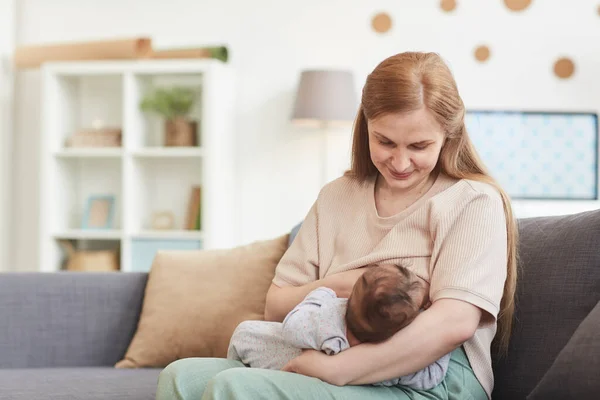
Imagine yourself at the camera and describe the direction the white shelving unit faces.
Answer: facing the viewer

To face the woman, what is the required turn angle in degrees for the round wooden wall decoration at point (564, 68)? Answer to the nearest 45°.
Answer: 0° — it already faces them

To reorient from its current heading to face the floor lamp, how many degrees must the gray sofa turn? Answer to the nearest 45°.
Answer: approximately 180°

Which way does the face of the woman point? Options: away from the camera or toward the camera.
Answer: toward the camera

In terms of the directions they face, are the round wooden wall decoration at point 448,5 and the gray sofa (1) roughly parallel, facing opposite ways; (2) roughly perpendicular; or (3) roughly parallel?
roughly parallel

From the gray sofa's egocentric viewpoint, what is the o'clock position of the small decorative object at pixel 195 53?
The small decorative object is roughly at 6 o'clock from the gray sofa.

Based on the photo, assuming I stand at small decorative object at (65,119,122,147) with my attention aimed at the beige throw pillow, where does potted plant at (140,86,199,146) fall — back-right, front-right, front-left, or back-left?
front-left

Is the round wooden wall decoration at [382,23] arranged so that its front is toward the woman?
yes

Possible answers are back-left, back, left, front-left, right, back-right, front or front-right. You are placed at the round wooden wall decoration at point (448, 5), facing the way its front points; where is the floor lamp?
front-right

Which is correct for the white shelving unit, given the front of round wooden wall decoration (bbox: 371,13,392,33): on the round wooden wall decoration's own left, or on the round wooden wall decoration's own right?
on the round wooden wall decoration's own right

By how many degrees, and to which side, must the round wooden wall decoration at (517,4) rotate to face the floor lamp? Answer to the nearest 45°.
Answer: approximately 45° to its right

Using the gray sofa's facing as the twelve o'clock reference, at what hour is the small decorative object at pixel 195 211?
The small decorative object is roughly at 6 o'clock from the gray sofa.

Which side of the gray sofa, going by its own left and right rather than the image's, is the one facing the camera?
front

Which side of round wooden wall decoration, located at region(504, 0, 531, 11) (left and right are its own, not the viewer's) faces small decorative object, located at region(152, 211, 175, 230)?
right

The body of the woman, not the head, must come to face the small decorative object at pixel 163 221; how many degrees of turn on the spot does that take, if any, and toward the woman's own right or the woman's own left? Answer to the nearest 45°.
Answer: approximately 135° to the woman's own right

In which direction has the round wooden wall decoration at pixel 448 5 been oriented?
toward the camera

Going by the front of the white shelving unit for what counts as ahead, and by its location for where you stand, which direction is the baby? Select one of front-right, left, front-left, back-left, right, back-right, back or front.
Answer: front
